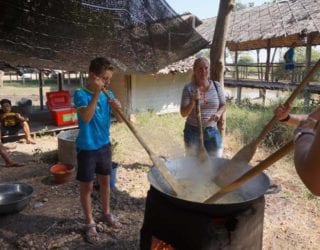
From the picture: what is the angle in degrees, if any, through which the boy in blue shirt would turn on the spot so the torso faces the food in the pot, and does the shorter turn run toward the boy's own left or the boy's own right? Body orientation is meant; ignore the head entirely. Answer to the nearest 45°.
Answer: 0° — they already face it

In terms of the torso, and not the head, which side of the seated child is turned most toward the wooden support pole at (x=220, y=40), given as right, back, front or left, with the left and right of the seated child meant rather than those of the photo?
front

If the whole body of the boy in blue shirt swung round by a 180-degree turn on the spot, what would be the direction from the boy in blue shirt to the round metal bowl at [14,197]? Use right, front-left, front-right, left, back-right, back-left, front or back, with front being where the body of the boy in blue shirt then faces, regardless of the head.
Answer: front

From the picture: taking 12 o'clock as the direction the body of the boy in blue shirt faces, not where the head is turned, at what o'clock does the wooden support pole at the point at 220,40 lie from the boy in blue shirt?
The wooden support pole is roughly at 9 o'clock from the boy in blue shirt.

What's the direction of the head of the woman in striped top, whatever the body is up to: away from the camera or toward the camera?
toward the camera

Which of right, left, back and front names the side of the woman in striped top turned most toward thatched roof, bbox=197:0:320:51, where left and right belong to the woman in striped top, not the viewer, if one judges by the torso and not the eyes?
back

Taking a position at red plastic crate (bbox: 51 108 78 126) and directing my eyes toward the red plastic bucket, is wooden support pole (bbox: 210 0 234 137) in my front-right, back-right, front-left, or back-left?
front-left

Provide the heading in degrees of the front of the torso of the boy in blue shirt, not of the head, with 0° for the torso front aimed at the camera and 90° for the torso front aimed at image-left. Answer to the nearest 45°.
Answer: approximately 315°

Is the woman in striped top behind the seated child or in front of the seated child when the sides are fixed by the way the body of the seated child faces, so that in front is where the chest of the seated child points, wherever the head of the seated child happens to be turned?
in front

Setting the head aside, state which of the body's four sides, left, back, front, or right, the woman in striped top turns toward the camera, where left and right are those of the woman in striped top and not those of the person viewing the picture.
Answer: front

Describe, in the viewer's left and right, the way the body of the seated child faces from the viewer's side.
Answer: facing the viewer and to the right of the viewer

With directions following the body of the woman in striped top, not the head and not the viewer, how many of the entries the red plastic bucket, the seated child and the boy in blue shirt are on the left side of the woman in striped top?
0

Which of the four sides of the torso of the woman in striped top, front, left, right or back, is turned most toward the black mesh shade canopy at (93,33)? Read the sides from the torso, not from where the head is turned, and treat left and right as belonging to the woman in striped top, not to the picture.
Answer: right

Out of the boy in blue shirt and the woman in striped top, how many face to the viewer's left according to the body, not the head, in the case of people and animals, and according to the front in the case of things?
0
